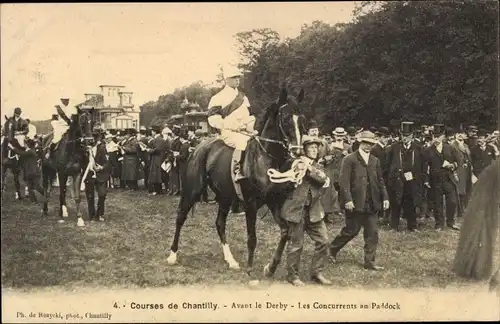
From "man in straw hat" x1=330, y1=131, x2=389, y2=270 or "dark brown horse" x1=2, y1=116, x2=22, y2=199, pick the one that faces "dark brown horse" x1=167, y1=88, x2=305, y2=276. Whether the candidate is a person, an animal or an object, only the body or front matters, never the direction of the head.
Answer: "dark brown horse" x1=2, y1=116, x2=22, y2=199

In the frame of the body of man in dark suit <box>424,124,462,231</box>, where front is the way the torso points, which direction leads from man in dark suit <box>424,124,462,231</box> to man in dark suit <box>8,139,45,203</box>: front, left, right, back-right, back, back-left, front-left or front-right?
right

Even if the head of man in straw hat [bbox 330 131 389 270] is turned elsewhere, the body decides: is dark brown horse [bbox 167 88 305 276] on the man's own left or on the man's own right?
on the man's own right

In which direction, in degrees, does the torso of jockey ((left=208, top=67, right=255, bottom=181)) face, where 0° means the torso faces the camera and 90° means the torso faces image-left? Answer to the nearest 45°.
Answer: approximately 315°

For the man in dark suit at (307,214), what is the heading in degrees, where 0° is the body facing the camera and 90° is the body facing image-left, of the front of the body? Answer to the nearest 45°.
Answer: approximately 315°

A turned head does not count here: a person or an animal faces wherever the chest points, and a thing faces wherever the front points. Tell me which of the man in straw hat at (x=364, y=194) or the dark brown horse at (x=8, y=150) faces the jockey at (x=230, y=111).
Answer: the dark brown horse

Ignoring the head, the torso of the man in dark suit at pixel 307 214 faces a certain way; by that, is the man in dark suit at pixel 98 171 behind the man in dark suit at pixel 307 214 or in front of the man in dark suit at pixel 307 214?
behind

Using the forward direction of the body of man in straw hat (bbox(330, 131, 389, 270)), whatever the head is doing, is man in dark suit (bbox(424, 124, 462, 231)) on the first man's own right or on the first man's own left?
on the first man's own left
